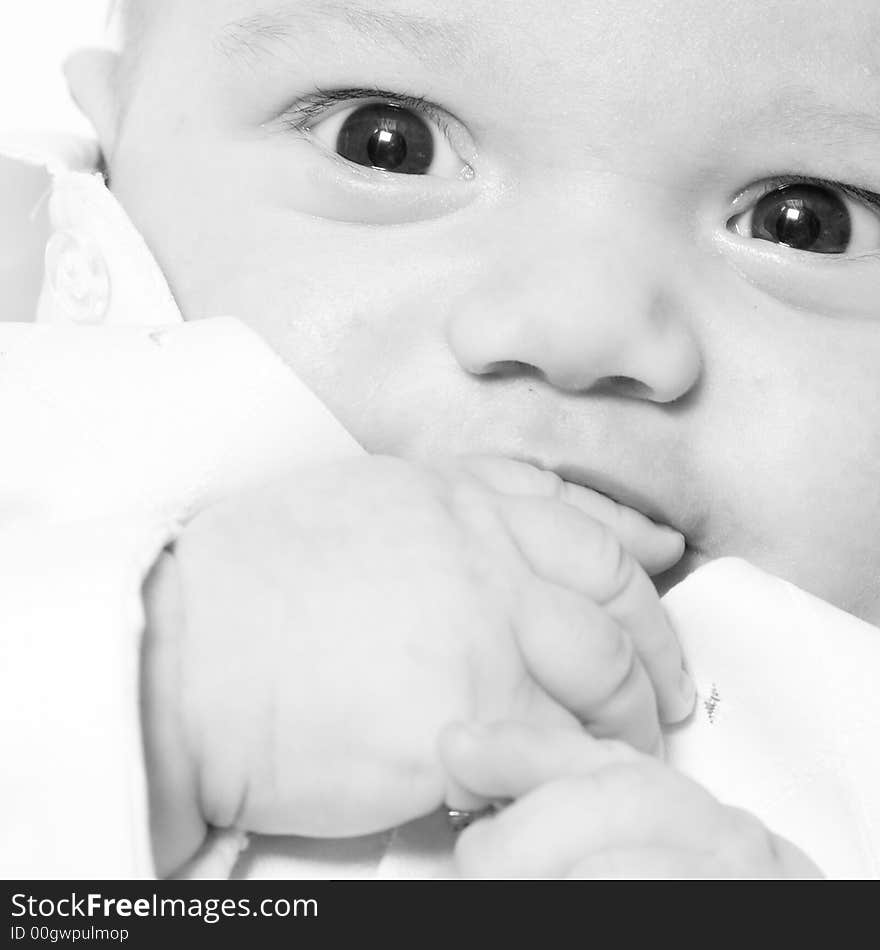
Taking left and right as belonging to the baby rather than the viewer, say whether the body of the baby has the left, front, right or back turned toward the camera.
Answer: front
